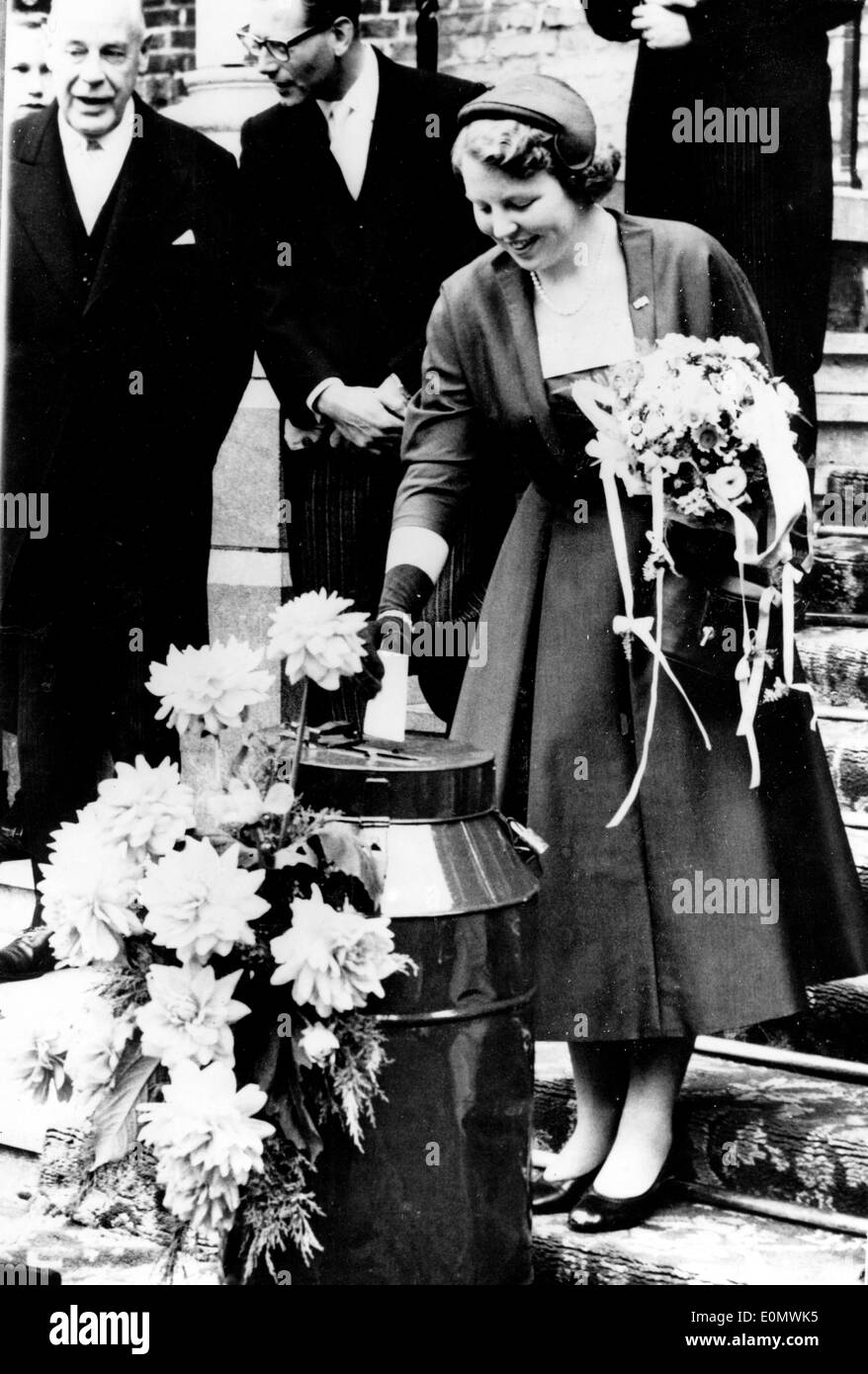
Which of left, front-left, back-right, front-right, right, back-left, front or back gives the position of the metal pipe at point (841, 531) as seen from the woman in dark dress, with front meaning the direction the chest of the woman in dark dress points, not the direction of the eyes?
back

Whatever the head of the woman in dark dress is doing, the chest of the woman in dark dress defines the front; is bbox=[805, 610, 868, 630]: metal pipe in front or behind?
behind

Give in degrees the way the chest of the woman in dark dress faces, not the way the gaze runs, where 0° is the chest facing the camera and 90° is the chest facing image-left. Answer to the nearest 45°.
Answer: approximately 45°
